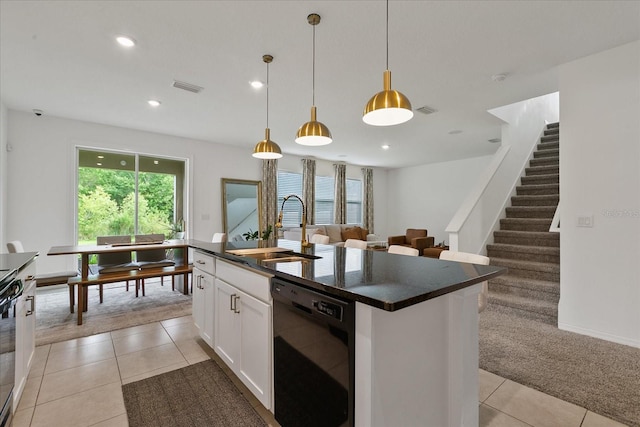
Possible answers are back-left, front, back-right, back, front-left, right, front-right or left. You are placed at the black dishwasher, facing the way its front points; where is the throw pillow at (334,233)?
back-right

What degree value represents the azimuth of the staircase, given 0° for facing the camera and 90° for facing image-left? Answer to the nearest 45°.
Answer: approximately 0°

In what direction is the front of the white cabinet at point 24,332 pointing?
to the viewer's right

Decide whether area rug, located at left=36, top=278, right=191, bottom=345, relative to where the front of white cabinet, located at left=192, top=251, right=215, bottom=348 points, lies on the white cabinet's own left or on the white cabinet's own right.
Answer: on the white cabinet's own right

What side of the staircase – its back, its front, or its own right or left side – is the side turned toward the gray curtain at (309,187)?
right

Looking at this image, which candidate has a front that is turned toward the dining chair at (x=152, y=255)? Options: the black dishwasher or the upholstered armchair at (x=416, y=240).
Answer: the upholstered armchair

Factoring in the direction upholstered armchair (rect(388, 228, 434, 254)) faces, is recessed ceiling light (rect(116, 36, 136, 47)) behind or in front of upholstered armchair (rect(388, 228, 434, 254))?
in front

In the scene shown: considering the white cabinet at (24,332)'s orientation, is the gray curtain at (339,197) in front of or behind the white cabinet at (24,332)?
in front

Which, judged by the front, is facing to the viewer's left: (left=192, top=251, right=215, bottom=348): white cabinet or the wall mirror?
the white cabinet

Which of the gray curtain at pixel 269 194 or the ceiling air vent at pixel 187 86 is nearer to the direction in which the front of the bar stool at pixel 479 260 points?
the ceiling air vent

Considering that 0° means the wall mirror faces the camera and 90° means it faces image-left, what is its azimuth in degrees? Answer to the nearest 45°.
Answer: approximately 315°

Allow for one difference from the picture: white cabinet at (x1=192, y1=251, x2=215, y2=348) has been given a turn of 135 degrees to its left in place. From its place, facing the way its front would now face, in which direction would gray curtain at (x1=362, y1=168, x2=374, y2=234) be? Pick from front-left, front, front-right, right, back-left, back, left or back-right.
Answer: left

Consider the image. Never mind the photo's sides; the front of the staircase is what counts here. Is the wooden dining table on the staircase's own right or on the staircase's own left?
on the staircase's own right
